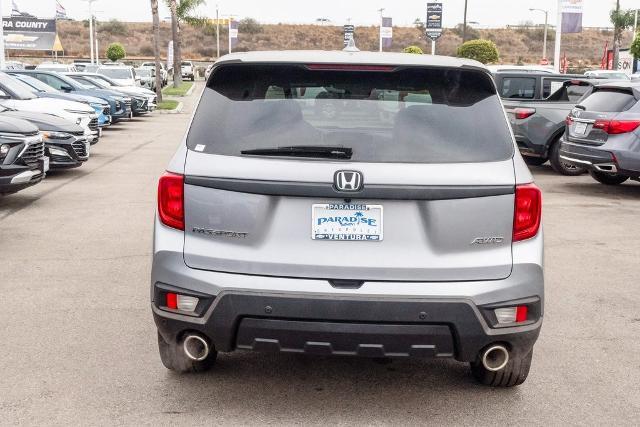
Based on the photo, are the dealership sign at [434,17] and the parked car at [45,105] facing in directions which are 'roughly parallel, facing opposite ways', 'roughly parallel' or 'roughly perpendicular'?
roughly perpendicular

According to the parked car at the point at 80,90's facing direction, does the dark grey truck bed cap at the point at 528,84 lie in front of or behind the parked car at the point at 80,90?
in front

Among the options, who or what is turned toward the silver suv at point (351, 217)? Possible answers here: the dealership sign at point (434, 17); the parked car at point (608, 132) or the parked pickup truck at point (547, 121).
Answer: the dealership sign

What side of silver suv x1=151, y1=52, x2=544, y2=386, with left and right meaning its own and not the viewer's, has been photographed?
back

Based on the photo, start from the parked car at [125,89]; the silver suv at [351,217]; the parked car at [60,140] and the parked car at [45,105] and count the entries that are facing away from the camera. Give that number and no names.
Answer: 1

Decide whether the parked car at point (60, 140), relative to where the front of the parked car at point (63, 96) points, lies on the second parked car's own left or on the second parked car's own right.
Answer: on the second parked car's own right

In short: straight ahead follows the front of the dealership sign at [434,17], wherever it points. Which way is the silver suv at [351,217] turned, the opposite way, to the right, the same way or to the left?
the opposite way

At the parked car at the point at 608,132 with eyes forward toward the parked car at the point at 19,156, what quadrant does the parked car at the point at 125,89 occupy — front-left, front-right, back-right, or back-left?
front-right

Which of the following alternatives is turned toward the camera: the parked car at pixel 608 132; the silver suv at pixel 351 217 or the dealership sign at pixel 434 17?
the dealership sign

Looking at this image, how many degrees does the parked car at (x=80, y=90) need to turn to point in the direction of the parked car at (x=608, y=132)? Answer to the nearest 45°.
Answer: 0° — it already faces it

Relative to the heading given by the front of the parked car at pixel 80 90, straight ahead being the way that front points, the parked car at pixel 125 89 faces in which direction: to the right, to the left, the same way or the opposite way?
the same way

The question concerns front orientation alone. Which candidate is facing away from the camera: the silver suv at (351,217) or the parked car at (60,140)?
the silver suv

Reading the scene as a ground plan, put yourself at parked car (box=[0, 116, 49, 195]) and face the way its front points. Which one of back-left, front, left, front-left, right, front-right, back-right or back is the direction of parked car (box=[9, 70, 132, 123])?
back-left

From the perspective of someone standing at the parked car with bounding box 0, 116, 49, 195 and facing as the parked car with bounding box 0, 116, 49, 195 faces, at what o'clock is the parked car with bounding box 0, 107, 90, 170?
the parked car with bounding box 0, 107, 90, 170 is roughly at 8 o'clock from the parked car with bounding box 0, 116, 49, 195.

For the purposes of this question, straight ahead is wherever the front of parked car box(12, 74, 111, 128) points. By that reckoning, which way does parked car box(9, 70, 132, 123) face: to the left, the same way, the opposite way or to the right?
the same way

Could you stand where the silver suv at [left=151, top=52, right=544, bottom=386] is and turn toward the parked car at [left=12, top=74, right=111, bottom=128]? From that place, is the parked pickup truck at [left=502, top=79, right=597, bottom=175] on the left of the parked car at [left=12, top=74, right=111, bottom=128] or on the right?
right

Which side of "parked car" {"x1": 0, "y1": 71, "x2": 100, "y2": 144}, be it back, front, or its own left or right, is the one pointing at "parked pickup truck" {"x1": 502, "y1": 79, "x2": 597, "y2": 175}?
front

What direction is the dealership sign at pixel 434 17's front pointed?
toward the camera

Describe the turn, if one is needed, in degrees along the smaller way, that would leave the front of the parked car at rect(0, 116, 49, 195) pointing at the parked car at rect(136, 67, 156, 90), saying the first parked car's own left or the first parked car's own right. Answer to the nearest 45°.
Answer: approximately 135° to the first parked car's own left
